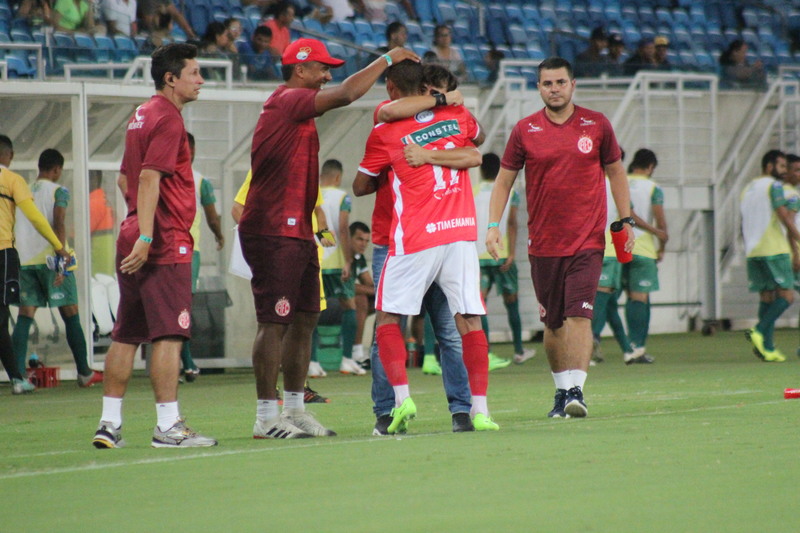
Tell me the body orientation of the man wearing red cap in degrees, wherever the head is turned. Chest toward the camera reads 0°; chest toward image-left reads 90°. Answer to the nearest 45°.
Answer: approximately 270°

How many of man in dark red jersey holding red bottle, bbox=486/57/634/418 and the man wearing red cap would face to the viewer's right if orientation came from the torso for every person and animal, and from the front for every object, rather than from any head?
1

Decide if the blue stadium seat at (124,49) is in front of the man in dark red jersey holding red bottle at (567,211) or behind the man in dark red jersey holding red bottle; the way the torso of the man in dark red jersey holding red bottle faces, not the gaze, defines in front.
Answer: behind

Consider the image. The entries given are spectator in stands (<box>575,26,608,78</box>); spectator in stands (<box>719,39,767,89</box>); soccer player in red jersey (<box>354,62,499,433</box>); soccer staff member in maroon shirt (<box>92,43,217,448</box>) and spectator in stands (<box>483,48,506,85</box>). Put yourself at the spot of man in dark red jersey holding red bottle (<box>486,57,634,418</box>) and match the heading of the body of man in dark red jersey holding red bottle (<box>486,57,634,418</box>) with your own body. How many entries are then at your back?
3

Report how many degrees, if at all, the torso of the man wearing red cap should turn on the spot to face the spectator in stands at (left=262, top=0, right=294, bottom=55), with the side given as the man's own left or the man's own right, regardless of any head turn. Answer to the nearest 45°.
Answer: approximately 90° to the man's own left

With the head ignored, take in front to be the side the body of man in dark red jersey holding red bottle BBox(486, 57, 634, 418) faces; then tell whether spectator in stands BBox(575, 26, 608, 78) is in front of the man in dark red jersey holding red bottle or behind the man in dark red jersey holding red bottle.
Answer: behind

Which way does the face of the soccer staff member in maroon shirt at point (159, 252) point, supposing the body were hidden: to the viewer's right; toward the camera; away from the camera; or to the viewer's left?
to the viewer's right

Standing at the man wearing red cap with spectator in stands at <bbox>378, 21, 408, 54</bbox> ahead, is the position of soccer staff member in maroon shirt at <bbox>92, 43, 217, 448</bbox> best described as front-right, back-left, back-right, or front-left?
back-left

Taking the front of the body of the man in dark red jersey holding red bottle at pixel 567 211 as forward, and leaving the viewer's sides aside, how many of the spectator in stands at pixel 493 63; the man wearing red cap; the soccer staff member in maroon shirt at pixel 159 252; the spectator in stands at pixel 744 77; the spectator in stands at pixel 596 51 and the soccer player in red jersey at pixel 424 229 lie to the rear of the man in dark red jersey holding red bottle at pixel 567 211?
3

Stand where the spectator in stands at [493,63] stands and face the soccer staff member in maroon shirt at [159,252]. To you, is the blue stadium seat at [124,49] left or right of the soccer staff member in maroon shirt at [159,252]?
right

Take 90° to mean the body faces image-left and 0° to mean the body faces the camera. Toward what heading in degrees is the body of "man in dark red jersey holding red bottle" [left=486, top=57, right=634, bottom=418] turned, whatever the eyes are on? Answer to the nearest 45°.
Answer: approximately 0°

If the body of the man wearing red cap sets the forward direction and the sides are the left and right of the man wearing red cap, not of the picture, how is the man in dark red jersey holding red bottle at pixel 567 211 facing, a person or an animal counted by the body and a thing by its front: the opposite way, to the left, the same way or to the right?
to the right
